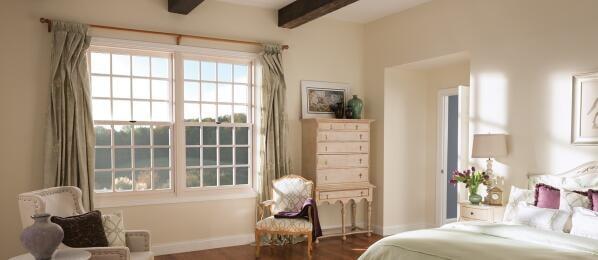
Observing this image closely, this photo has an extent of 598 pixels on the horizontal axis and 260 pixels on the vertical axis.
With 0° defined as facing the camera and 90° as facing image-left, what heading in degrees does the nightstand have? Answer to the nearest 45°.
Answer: approximately 45°

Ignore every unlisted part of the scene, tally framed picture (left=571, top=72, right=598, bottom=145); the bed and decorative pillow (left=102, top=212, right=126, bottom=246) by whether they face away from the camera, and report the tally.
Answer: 0

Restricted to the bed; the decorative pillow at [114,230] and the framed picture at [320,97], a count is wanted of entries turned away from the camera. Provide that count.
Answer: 0

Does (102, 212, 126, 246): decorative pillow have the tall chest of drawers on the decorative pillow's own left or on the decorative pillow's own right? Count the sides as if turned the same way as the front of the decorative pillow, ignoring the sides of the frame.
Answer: on the decorative pillow's own left

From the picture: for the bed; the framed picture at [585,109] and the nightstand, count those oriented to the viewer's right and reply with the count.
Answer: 0

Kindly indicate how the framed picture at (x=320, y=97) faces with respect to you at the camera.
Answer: facing the viewer and to the right of the viewer

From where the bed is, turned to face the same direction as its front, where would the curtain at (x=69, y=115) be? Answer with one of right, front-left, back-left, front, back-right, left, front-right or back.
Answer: front-right

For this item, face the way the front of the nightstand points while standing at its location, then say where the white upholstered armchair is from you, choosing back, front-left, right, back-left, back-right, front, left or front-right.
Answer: front

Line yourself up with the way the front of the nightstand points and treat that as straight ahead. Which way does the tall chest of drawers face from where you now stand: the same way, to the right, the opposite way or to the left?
to the left

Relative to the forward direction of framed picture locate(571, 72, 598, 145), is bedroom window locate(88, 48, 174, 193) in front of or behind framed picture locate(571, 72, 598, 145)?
in front

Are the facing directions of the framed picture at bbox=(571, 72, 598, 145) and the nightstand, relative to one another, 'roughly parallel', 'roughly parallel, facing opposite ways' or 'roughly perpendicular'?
roughly parallel

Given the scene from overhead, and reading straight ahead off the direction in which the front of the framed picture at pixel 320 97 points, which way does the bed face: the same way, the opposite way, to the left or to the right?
to the right

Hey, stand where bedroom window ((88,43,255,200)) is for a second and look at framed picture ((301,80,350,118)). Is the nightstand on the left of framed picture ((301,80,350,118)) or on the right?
right

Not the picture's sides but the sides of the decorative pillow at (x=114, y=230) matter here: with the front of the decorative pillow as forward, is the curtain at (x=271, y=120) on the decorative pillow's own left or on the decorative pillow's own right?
on the decorative pillow's own left

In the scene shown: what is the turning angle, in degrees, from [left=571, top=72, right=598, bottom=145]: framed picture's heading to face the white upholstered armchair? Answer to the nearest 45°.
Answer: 0° — it already faces it
